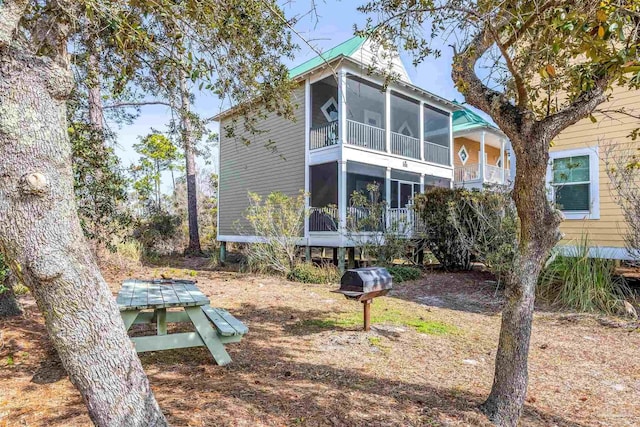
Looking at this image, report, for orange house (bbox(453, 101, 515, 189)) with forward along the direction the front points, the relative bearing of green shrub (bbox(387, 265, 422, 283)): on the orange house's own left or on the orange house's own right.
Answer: on the orange house's own right

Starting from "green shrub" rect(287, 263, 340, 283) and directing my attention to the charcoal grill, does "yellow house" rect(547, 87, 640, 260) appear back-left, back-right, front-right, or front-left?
front-left

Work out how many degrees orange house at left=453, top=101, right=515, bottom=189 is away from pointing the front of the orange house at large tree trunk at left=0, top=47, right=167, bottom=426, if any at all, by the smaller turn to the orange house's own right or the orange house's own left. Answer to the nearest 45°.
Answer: approximately 45° to the orange house's own right

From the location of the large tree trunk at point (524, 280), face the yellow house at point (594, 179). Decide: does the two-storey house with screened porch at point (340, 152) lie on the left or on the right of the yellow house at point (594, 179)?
left

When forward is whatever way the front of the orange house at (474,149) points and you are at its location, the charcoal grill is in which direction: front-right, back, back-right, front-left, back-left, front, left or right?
front-right

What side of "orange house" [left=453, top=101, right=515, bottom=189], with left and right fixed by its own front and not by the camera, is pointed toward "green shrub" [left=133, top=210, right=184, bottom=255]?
right

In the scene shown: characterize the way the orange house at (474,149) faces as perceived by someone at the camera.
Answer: facing the viewer and to the right of the viewer

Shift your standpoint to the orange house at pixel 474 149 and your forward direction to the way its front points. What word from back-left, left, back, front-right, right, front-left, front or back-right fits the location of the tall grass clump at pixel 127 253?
right

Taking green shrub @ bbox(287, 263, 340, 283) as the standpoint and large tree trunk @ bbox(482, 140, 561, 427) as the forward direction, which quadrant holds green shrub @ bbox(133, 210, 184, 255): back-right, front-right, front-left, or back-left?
back-right

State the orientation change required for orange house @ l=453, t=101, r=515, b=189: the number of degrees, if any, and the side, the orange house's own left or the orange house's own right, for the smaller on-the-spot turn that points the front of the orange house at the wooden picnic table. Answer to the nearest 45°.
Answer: approximately 45° to the orange house's own right

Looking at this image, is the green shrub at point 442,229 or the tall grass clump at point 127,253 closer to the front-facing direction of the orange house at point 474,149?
the green shrub

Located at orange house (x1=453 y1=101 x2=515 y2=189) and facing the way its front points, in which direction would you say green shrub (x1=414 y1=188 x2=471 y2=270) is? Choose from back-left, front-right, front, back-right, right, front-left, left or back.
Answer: front-right

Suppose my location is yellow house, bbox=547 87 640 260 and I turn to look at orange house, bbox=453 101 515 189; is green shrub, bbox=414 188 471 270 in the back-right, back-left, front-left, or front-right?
front-left
